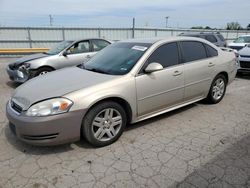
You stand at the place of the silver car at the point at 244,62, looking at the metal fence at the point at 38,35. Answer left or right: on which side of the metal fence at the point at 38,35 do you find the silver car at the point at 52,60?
left

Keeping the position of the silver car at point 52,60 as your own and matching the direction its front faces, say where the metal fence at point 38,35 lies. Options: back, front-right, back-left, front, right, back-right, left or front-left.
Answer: back-right

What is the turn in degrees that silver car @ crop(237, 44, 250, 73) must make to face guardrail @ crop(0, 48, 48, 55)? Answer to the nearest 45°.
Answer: approximately 45° to its right

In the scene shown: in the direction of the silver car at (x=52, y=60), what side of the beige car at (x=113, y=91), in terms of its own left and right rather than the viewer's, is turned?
right

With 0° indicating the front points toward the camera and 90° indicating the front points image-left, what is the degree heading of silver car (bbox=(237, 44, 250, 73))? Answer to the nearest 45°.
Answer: approximately 45°

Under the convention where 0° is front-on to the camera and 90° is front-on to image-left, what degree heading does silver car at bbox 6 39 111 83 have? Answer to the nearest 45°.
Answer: approximately 45°

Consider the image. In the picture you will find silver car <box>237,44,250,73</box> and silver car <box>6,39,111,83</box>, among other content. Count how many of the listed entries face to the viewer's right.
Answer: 0

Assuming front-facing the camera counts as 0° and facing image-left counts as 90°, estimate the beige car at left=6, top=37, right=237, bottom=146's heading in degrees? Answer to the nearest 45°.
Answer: approximately 45°

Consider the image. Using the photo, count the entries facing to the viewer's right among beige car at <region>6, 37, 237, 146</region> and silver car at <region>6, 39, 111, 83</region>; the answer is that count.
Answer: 0

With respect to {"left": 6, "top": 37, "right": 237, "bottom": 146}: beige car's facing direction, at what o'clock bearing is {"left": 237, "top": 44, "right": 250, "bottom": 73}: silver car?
{"left": 237, "top": 44, "right": 250, "bottom": 73}: silver car is roughly at 6 o'clock from {"left": 6, "top": 37, "right": 237, "bottom": 146}: beige car.

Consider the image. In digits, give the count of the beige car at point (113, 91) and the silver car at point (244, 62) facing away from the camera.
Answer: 0

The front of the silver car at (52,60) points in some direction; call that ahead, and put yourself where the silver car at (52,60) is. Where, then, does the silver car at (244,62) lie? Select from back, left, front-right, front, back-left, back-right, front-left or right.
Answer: back-left
